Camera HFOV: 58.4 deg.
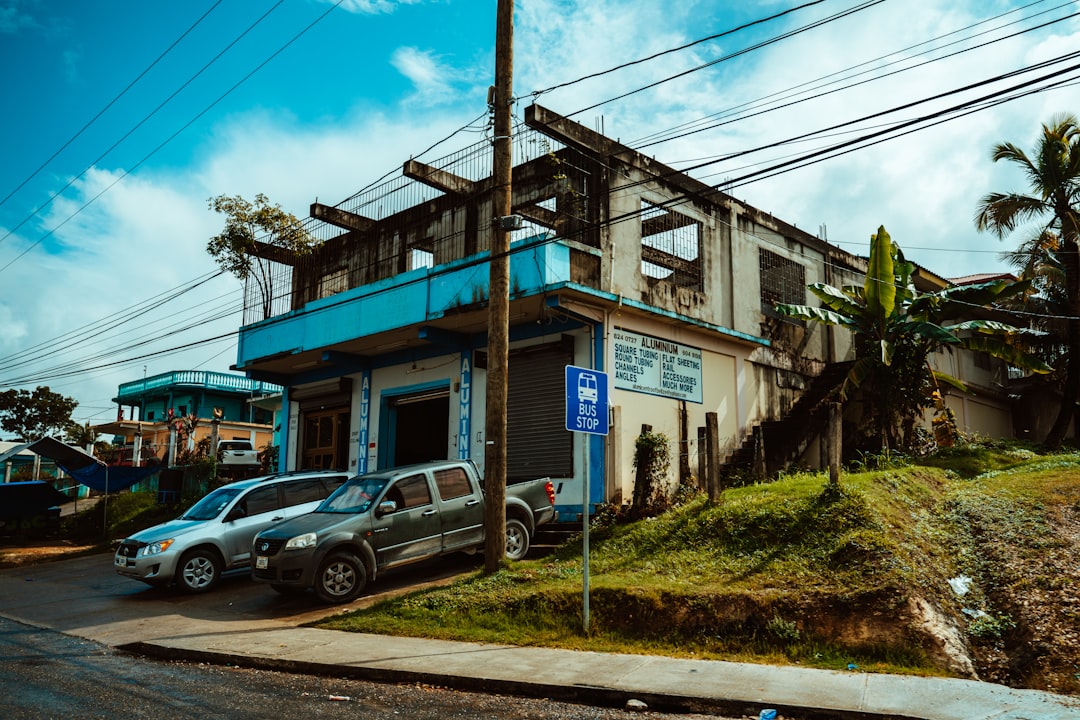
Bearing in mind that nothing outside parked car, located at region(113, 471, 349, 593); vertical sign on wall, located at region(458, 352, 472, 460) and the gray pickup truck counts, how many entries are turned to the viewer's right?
0

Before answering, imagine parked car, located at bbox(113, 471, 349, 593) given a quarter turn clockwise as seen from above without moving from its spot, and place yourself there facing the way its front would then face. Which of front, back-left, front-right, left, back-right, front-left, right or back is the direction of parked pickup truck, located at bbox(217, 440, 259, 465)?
front-right

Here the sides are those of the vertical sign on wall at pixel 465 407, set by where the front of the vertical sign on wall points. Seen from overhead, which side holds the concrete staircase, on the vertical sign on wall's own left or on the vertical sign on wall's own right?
on the vertical sign on wall's own left

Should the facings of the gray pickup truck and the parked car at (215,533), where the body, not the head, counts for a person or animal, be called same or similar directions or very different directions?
same or similar directions

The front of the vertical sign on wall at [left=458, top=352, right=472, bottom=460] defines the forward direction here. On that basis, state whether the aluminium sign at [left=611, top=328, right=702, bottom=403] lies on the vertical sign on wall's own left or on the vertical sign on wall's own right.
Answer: on the vertical sign on wall's own left

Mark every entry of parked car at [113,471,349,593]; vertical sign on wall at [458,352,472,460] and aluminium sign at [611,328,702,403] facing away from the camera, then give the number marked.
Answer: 0

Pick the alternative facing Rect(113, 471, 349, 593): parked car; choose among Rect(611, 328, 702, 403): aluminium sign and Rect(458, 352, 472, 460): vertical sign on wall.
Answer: the vertical sign on wall

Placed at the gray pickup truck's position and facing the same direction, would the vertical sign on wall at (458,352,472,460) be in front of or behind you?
behind

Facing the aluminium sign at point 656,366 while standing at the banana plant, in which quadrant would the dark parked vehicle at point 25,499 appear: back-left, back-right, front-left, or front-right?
front-right

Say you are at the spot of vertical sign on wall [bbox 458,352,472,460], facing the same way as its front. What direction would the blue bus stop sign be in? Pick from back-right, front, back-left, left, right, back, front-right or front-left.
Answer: front-left

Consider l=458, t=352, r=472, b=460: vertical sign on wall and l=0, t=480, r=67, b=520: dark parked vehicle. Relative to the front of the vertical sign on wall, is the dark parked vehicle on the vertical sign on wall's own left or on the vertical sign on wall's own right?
on the vertical sign on wall's own right

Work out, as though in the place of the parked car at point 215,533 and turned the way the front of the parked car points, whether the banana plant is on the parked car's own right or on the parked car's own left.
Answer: on the parked car's own left

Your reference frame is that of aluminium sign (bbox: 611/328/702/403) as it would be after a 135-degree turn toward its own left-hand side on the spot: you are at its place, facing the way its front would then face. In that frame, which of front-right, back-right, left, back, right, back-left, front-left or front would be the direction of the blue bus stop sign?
back

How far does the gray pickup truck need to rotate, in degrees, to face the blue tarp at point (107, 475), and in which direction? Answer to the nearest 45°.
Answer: approximately 90° to its right

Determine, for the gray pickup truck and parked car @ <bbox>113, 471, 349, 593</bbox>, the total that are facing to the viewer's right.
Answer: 0
